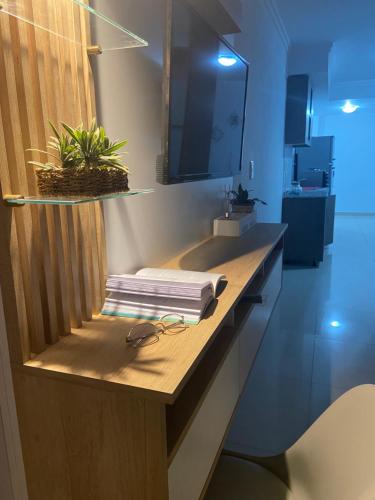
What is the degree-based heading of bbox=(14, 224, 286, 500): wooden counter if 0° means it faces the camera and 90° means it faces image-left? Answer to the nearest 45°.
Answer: approximately 315°

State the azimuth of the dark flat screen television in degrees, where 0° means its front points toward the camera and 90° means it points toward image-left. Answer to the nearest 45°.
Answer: approximately 315°
